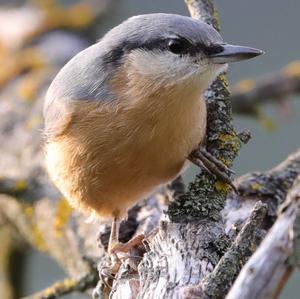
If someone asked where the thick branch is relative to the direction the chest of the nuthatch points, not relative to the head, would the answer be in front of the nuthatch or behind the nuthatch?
in front

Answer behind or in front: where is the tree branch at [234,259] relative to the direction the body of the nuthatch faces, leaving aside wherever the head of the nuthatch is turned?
in front

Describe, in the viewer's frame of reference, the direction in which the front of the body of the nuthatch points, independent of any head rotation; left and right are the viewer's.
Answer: facing the viewer and to the right of the viewer
